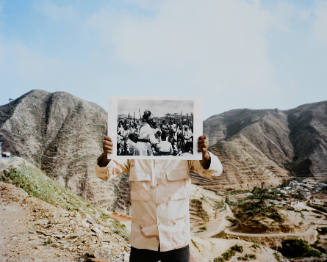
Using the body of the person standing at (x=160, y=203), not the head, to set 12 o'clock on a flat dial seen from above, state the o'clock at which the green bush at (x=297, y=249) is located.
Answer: The green bush is roughly at 7 o'clock from the person standing.

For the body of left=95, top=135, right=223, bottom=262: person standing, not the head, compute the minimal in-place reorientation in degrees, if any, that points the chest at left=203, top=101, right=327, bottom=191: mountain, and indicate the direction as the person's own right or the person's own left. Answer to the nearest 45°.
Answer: approximately 135° to the person's own left

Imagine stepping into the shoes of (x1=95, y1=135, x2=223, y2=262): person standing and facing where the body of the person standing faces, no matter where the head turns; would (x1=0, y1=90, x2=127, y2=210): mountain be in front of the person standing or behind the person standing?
behind

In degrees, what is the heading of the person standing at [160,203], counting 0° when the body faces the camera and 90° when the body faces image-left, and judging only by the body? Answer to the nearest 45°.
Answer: approximately 0°

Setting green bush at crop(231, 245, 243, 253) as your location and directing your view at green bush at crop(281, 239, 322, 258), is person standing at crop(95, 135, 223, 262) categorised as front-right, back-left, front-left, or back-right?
back-right
